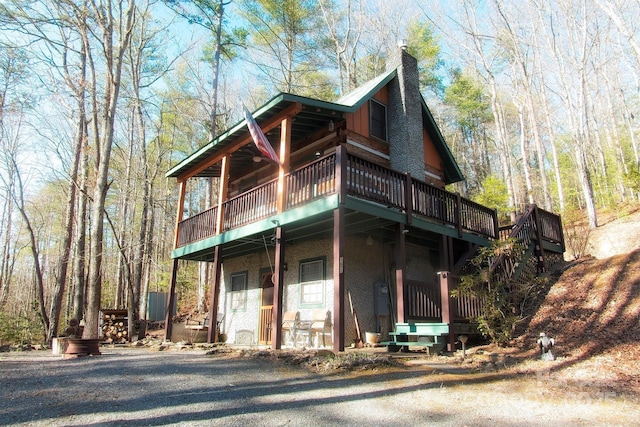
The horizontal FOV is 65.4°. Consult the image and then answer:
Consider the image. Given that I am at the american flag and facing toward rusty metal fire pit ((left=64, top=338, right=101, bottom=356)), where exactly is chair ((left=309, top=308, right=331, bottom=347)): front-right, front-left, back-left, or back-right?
back-right

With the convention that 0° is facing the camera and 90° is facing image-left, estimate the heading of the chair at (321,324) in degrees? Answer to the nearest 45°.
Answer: approximately 45°

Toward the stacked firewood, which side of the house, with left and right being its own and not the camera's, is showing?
right

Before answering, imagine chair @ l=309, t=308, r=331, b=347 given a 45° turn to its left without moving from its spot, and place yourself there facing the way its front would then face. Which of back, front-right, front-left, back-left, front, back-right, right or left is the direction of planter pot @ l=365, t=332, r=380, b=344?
left

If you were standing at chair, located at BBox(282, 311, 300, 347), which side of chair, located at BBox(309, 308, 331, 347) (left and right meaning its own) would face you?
right
